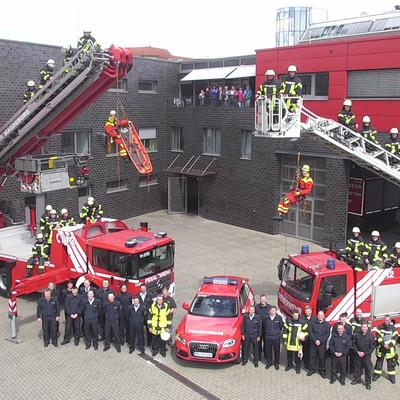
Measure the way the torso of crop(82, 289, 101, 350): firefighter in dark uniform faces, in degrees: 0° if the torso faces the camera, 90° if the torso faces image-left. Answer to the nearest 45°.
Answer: approximately 0°

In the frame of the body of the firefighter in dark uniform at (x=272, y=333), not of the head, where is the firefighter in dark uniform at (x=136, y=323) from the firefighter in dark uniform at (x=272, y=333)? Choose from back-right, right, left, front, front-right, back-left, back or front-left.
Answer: right

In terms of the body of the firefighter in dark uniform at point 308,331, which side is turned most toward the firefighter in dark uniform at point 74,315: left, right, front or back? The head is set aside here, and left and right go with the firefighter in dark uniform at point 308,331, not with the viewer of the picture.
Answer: right

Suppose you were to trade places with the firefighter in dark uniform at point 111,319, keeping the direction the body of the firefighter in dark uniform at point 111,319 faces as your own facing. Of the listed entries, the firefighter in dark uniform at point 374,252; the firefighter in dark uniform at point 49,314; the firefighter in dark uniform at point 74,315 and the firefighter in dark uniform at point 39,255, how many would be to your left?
1

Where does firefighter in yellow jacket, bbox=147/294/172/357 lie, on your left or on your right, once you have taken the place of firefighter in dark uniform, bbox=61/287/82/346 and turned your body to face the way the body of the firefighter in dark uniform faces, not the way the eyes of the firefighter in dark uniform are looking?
on your left

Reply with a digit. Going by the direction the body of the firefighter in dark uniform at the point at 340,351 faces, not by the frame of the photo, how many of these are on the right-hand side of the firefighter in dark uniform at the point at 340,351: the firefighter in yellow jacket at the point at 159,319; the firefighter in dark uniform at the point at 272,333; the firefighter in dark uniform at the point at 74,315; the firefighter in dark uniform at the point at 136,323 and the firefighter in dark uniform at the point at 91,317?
5

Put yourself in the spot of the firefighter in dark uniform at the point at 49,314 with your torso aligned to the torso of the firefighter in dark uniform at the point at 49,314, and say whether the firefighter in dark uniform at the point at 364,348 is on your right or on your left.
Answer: on your left

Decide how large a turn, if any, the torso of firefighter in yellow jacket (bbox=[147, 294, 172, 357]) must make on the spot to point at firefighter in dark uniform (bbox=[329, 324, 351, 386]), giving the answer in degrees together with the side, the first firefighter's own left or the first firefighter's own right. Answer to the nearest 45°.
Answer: approximately 90° to the first firefighter's own left

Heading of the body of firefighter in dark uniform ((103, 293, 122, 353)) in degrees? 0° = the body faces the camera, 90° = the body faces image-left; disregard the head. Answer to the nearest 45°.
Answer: approximately 0°

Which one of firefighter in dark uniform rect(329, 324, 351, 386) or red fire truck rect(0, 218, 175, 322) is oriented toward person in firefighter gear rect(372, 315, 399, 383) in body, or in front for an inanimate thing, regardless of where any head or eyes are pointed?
the red fire truck
